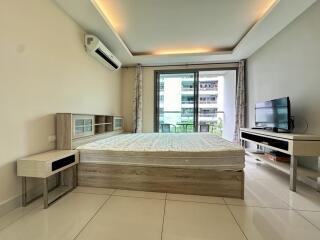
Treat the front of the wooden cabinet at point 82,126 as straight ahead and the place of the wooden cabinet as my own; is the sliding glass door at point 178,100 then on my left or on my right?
on my left

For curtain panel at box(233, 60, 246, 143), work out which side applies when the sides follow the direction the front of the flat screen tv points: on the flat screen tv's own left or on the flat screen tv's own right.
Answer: on the flat screen tv's own right

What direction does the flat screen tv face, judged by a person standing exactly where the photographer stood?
facing the viewer and to the left of the viewer

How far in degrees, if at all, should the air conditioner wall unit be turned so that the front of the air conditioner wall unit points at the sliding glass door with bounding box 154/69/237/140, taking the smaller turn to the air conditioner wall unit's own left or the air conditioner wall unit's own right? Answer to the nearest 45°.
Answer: approximately 90° to the air conditioner wall unit's own left

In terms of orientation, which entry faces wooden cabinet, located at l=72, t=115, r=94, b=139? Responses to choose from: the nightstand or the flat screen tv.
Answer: the flat screen tv

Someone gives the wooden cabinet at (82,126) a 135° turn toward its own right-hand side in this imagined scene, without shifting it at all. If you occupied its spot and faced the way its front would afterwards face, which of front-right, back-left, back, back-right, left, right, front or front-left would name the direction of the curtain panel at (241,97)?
back

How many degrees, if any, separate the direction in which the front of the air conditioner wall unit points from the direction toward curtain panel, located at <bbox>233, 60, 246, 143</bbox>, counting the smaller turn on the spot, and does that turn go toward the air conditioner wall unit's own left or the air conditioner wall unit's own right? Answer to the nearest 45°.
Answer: approximately 45° to the air conditioner wall unit's own left

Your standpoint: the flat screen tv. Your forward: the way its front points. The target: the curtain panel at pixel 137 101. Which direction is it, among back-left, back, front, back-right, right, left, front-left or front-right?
front-right

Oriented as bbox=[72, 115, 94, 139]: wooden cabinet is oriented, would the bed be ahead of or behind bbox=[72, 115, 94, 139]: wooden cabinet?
ahead

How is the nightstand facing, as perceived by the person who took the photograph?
facing the viewer and to the right of the viewer
